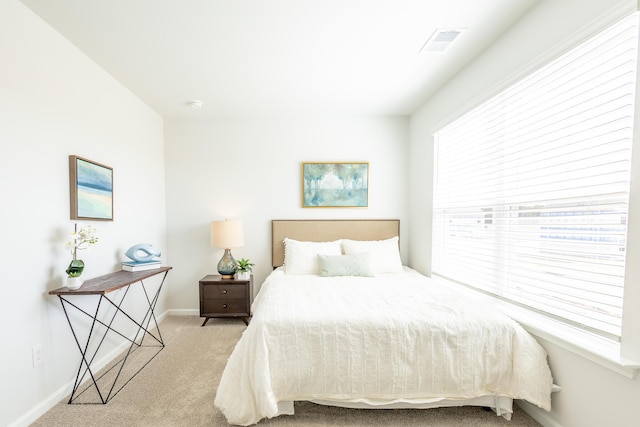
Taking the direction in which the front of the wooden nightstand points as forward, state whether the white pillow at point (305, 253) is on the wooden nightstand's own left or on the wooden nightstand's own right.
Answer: on the wooden nightstand's own left

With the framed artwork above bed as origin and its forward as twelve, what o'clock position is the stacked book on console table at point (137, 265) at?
The stacked book on console table is roughly at 2 o'clock from the framed artwork above bed.

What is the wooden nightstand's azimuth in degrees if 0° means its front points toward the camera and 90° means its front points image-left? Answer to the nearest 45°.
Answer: approximately 0°

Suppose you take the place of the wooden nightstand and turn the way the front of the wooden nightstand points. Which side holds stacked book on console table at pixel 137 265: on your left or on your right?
on your right

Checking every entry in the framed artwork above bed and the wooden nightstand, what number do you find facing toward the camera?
2

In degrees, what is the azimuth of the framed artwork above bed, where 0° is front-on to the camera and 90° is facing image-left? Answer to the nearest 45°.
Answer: approximately 0°

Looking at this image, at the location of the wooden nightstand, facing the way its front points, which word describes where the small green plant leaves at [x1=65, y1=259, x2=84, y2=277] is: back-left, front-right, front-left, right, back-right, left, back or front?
front-right
